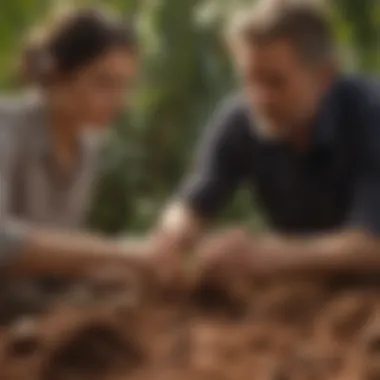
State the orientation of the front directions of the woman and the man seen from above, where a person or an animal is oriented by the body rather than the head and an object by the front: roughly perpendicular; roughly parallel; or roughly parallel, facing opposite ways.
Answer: roughly perpendicular

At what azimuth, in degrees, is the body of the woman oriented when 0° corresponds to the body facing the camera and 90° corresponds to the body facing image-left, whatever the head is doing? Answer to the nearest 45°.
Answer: approximately 315°

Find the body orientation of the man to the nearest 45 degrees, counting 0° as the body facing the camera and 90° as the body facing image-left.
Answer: approximately 45°
